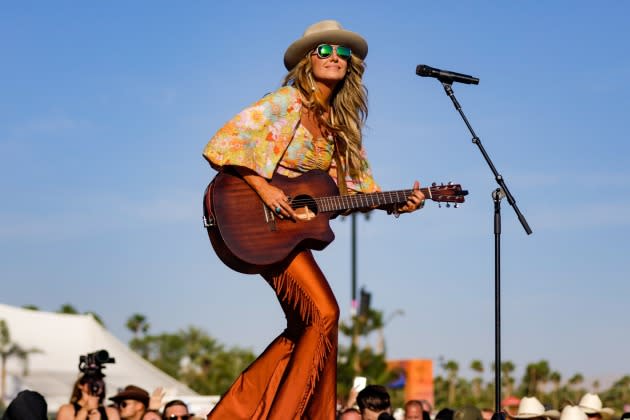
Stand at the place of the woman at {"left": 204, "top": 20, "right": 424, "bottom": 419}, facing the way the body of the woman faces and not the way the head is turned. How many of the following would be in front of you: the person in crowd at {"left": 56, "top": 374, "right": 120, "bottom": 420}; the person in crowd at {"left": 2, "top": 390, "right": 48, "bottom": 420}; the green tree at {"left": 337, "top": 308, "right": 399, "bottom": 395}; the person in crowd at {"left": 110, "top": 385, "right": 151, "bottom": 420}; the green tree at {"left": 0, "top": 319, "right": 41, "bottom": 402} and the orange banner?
0

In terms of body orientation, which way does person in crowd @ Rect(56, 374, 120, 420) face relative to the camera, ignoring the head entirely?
toward the camera

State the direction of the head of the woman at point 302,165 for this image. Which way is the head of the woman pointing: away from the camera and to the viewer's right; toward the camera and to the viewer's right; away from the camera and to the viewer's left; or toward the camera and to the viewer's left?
toward the camera and to the viewer's right

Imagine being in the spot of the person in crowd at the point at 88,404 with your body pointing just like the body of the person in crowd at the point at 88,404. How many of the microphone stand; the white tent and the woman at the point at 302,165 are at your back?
1

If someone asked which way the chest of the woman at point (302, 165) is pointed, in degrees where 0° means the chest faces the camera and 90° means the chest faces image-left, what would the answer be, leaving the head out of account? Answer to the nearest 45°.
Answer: approximately 315°

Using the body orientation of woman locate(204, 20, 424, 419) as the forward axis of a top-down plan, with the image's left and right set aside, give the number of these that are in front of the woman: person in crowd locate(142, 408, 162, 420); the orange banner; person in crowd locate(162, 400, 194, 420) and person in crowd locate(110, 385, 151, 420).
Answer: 0

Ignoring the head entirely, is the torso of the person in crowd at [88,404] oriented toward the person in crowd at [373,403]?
no

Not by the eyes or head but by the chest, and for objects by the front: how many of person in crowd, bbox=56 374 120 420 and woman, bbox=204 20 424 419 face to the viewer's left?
0

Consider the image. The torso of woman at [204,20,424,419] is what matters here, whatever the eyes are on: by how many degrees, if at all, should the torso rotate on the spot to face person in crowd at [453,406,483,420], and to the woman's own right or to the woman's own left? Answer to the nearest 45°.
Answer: approximately 90° to the woman's own left

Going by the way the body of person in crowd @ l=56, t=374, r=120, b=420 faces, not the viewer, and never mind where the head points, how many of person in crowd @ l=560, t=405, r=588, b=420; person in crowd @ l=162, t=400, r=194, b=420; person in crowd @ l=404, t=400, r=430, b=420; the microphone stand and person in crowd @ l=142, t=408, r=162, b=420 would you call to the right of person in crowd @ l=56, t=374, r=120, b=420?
0

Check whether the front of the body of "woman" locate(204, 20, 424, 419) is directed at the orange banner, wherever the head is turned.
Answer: no
